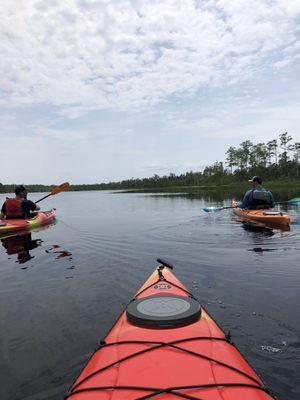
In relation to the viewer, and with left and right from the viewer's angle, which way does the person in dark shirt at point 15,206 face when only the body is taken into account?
facing away from the viewer and to the right of the viewer

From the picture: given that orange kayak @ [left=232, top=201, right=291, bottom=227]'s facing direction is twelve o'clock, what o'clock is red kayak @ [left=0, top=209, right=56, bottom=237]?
The red kayak is roughly at 10 o'clock from the orange kayak.

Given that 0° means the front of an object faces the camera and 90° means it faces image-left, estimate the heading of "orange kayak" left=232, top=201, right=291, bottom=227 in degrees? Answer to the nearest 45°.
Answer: approximately 135°

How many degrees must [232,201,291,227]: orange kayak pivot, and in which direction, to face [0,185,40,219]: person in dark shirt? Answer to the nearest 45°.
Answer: approximately 45° to its left

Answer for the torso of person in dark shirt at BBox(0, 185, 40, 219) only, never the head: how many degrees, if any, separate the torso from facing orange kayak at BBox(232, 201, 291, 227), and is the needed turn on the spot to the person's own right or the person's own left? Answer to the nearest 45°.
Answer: approximately 90° to the person's own right
